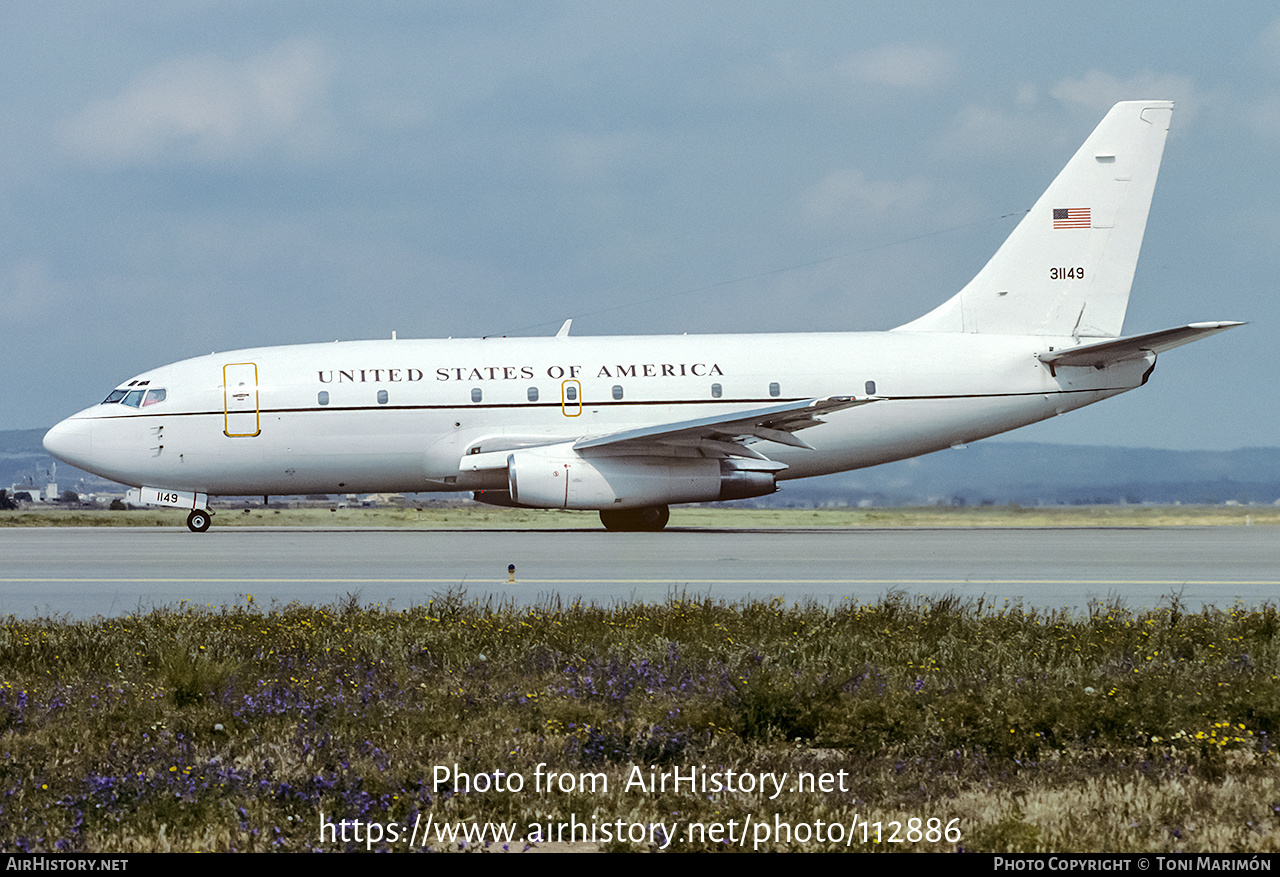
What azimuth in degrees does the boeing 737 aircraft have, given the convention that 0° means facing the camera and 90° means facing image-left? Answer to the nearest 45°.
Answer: approximately 90°
